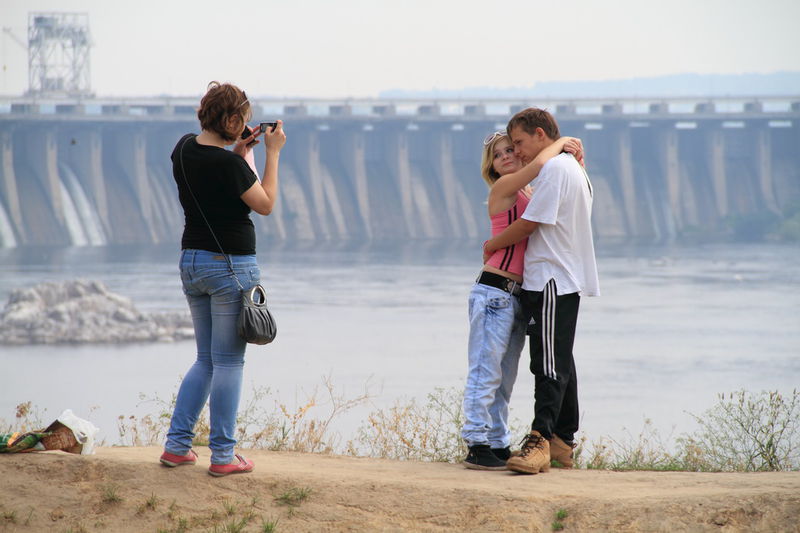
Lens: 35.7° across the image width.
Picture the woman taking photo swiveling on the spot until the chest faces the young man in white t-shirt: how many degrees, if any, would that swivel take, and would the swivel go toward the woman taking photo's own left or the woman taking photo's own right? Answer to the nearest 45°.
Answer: approximately 45° to the woman taking photo's own right

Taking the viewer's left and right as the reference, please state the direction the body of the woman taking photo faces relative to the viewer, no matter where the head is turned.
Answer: facing away from the viewer and to the right of the viewer

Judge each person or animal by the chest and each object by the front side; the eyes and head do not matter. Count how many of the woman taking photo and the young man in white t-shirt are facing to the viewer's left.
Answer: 1

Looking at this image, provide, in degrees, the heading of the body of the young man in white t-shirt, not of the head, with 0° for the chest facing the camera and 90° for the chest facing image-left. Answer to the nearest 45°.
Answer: approximately 90°

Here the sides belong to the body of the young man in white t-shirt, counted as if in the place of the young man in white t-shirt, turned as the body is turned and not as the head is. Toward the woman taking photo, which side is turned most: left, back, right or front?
front

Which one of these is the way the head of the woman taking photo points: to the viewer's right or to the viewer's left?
to the viewer's right

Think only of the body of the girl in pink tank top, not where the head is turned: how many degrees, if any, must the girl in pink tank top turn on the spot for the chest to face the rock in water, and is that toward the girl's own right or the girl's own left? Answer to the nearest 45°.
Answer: approximately 135° to the girl's own left

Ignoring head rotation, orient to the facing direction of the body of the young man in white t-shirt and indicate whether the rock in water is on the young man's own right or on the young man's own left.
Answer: on the young man's own right

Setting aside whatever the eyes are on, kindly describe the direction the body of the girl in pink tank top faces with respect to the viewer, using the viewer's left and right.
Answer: facing to the right of the viewer

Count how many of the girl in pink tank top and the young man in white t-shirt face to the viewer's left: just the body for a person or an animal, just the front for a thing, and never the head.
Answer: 1

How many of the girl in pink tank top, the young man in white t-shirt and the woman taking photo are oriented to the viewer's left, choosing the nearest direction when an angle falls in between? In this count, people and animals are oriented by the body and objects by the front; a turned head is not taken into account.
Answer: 1

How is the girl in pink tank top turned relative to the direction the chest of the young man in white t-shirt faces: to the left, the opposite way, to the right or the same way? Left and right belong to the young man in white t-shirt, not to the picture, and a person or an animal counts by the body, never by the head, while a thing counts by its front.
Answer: the opposite way

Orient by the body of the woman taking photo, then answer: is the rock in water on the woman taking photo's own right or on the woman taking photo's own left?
on the woman taking photo's own left
